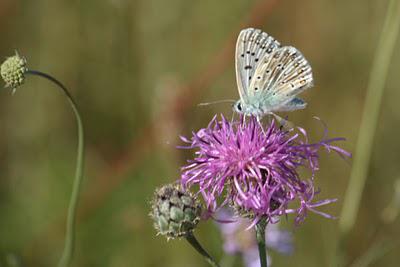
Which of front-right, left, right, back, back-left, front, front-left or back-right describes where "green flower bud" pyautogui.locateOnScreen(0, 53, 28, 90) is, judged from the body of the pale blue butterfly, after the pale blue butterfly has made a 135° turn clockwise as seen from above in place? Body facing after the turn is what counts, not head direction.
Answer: back

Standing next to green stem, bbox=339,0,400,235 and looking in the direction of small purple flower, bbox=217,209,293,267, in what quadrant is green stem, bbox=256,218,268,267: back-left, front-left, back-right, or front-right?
front-left

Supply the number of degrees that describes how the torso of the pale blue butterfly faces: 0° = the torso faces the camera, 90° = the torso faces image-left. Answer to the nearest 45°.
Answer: approximately 90°

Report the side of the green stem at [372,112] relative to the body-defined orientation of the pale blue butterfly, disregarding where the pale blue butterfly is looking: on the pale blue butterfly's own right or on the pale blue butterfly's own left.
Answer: on the pale blue butterfly's own right

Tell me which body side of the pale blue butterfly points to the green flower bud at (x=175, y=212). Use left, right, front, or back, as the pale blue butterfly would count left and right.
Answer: front
